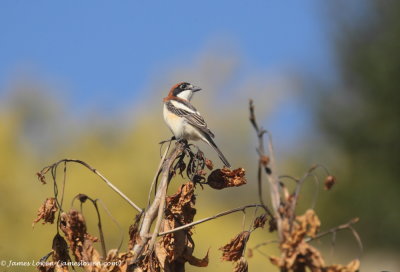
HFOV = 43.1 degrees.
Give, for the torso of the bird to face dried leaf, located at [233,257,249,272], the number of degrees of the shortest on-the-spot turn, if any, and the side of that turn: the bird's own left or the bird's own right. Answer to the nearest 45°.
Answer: approximately 90° to the bird's own left

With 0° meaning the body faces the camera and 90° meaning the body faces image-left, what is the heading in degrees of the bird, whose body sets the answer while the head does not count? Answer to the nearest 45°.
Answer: approximately 90°
